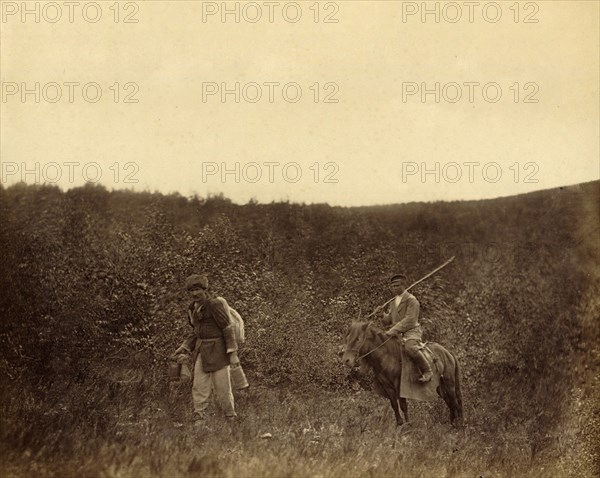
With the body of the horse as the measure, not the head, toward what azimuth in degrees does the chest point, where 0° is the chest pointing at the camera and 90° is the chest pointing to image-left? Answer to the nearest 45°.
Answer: approximately 90°

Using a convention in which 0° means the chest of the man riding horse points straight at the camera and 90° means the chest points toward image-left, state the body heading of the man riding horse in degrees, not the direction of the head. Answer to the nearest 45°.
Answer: approximately 45°

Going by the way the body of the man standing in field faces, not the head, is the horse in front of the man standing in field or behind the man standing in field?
behind

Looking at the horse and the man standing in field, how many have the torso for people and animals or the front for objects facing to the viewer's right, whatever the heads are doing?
0

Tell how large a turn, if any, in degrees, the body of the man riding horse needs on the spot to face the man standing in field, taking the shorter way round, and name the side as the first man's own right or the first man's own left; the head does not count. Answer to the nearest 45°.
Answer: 0° — they already face them

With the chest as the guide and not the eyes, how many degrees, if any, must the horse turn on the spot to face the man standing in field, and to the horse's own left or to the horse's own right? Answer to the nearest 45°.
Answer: approximately 45° to the horse's own left

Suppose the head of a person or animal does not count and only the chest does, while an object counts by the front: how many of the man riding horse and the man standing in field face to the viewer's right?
0
